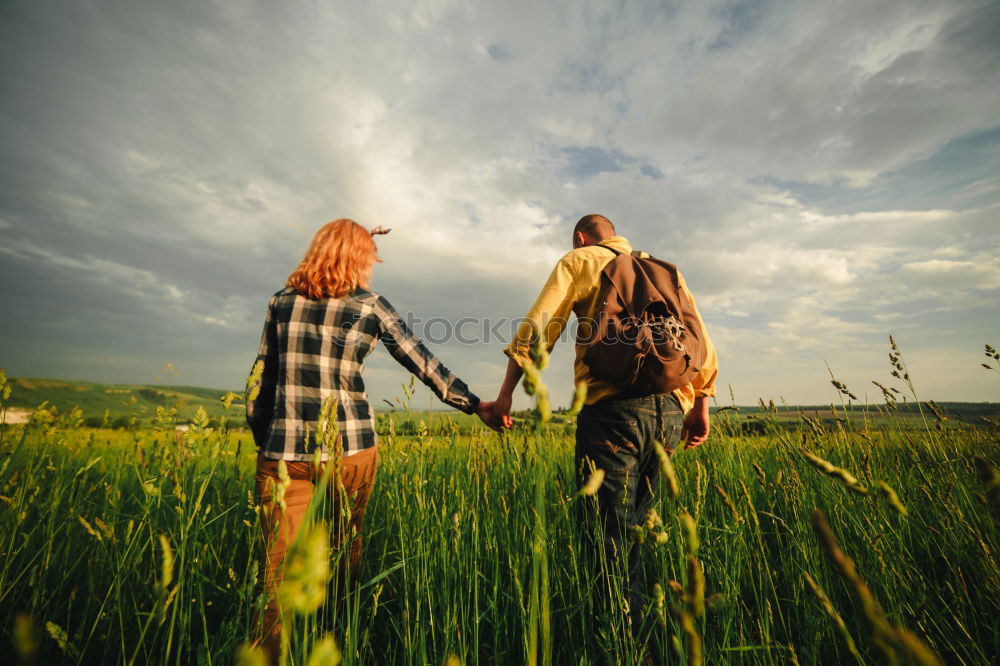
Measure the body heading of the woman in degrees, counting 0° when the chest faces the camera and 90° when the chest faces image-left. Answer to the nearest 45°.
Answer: approximately 180°

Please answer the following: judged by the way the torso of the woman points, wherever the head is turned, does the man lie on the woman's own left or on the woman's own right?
on the woman's own right

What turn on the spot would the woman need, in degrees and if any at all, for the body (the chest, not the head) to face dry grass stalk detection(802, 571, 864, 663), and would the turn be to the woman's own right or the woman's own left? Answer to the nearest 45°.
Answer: approximately 135° to the woman's own right

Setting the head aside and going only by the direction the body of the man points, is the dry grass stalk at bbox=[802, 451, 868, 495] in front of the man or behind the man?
behind

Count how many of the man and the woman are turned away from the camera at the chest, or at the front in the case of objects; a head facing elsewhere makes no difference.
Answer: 2

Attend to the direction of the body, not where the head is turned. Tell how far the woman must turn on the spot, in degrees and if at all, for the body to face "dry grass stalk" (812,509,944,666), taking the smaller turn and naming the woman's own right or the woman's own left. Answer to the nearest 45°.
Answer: approximately 180°

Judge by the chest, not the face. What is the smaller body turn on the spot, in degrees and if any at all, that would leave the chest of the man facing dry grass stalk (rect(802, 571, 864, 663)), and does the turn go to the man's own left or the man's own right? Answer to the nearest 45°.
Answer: approximately 180°

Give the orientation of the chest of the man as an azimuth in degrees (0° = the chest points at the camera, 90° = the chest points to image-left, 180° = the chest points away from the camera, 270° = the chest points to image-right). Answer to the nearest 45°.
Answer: approximately 180°
